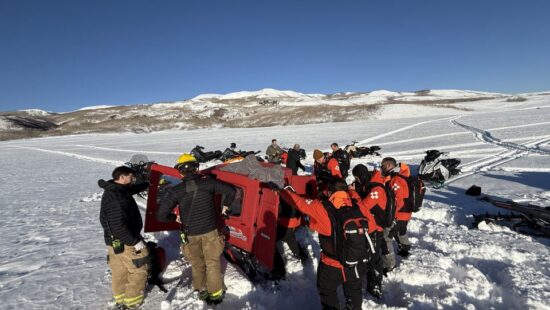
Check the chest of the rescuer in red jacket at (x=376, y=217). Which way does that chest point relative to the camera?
to the viewer's left

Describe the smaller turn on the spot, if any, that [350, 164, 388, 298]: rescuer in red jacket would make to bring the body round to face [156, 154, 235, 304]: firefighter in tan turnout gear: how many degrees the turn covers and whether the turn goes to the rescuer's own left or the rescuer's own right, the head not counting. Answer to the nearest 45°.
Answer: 0° — they already face them

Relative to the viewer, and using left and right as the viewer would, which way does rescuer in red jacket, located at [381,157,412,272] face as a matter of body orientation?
facing to the left of the viewer

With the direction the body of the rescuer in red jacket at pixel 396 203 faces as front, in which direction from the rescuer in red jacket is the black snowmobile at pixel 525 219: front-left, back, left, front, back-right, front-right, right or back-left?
back-right

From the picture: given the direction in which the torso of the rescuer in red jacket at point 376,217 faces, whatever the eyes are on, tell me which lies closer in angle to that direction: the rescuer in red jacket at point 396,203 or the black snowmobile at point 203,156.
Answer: the black snowmobile

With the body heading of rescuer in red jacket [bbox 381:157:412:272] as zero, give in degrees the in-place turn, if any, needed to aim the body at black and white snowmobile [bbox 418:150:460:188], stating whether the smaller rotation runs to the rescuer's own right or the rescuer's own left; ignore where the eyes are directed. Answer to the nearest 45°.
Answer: approximately 90° to the rescuer's own right

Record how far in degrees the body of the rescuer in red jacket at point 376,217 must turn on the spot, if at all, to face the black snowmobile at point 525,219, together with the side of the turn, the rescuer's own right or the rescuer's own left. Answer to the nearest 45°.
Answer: approximately 135° to the rescuer's own right

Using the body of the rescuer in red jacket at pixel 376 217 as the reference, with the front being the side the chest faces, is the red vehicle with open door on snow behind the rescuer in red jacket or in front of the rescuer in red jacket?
in front

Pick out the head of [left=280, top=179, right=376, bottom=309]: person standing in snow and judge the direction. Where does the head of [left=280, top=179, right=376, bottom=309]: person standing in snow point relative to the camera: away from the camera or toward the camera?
away from the camera

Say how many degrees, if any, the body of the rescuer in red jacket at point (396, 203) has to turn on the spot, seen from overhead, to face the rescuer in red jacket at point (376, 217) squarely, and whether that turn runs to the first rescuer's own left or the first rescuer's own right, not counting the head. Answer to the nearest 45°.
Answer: approximately 90° to the first rescuer's own left

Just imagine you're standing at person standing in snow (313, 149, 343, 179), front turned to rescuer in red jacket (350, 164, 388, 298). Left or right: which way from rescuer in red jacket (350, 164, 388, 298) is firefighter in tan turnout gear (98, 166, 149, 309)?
right
